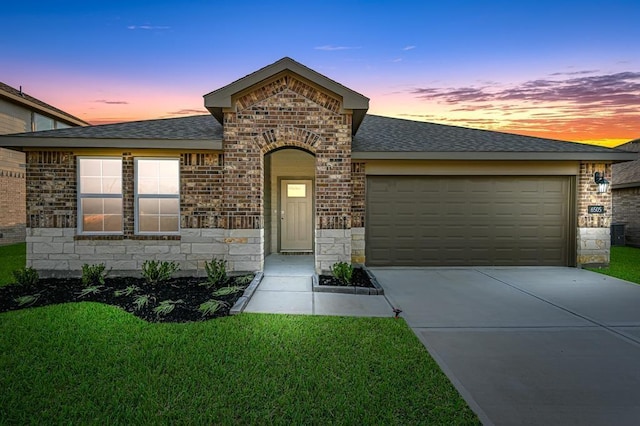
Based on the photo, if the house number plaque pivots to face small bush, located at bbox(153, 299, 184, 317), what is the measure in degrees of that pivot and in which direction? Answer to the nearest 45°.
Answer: approximately 45° to its right

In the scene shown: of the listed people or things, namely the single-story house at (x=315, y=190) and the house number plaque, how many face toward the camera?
2

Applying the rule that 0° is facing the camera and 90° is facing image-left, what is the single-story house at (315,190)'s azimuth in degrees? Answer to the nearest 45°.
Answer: approximately 0°

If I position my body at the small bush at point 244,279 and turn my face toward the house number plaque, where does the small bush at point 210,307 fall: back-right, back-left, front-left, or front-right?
back-right

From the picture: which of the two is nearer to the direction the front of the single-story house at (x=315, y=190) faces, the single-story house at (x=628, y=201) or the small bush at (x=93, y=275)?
the small bush

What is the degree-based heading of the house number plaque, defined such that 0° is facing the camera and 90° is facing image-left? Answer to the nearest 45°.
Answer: approximately 0°
